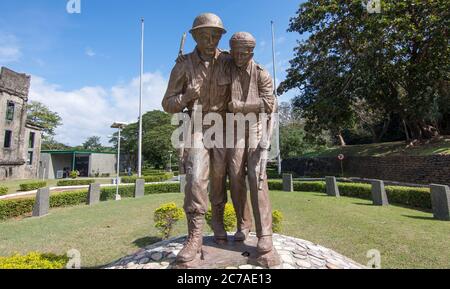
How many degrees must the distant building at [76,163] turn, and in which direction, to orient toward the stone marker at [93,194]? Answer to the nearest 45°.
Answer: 0° — it already faces it

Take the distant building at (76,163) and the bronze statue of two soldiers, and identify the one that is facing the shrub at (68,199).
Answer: the distant building

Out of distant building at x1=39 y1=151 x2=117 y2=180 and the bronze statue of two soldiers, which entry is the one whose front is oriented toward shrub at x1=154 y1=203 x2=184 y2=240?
the distant building

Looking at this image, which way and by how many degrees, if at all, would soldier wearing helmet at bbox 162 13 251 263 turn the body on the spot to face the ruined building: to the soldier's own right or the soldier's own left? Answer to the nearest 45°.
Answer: approximately 135° to the soldier's own right

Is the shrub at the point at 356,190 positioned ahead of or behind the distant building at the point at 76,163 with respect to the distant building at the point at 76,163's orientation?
ahead

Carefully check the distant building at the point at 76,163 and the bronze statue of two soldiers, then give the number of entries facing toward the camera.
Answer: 2

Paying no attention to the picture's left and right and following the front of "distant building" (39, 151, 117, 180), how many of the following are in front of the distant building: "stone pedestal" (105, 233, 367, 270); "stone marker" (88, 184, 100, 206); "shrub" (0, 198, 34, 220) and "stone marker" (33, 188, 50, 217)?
4

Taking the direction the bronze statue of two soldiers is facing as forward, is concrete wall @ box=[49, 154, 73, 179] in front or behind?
behind

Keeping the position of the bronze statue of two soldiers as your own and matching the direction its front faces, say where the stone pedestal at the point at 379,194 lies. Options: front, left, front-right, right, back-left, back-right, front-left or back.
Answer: back-left
